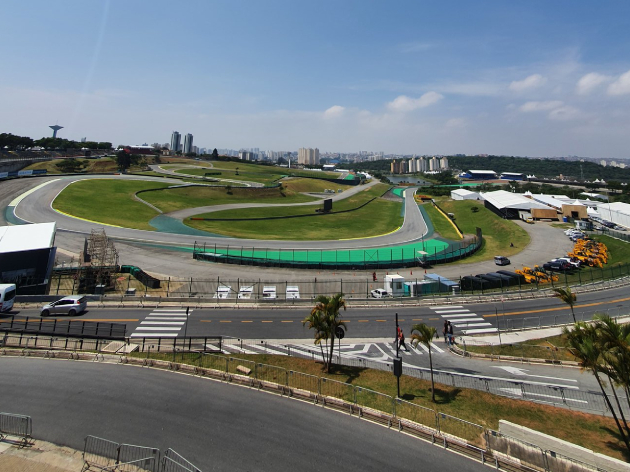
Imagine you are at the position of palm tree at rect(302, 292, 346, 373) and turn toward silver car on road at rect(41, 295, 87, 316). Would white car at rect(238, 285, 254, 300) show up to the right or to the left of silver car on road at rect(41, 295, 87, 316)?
right
